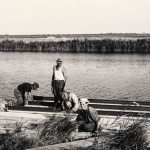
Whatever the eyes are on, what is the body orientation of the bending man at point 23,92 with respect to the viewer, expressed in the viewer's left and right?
facing to the right of the viewer

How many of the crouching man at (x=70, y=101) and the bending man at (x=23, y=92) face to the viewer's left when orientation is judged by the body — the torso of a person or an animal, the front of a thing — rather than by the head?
1

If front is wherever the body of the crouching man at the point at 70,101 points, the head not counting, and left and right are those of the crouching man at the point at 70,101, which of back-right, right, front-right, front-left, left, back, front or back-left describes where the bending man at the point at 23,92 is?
front-right

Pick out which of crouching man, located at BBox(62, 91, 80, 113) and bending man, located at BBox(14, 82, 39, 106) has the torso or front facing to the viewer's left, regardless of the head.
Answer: crouching man, located at BBox(62, 91, 80, 113)

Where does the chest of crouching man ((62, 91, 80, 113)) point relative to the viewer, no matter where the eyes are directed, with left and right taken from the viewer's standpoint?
facing to the left of the viewer

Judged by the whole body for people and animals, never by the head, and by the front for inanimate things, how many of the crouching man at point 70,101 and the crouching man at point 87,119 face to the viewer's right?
0
